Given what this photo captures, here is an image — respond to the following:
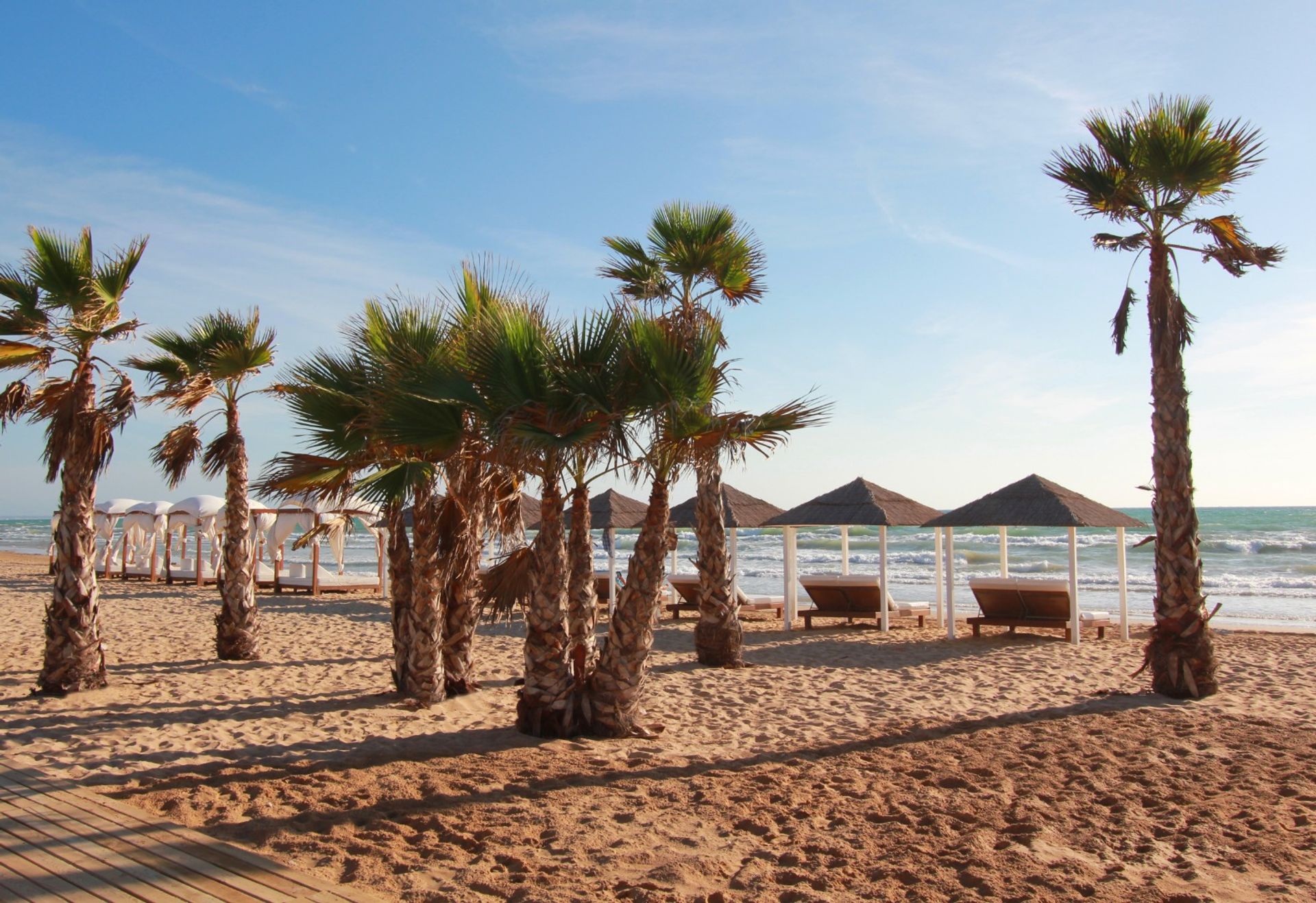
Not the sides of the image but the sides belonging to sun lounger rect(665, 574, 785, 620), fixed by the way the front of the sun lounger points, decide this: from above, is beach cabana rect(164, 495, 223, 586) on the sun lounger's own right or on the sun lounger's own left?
on the sun lounger's own left

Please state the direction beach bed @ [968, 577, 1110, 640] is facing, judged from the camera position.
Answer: facing away from the viewer and to the right of the viewer

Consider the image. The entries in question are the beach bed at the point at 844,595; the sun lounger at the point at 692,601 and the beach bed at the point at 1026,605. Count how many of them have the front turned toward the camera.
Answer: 0

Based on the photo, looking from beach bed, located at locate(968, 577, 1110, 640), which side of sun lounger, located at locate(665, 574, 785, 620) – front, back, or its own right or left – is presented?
right

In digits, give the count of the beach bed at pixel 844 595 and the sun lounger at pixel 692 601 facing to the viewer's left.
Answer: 0

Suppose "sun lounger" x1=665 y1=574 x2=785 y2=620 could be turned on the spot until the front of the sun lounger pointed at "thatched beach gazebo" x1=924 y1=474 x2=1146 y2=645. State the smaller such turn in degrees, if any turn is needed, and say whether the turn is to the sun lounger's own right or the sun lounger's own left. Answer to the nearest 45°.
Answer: approximately 90° to the sun lounger's own right

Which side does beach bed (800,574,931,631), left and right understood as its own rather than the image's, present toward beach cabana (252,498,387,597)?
left

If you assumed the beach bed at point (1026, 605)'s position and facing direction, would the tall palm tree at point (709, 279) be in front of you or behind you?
behind

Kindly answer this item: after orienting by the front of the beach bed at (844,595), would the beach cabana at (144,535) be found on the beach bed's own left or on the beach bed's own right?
on the beach bed's own left

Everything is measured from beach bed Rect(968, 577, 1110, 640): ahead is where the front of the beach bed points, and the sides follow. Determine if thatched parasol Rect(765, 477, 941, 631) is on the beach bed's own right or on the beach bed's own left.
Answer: on the beach bed's own left

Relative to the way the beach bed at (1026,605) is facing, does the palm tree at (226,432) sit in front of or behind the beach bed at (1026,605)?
behind
